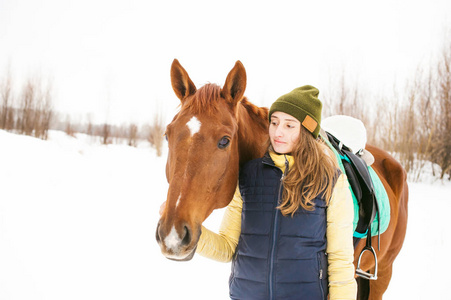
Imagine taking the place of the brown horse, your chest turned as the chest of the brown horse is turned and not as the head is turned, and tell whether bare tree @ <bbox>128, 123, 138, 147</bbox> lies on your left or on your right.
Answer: on your right

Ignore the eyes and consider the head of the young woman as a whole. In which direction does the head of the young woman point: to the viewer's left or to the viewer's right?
to the viewer's left

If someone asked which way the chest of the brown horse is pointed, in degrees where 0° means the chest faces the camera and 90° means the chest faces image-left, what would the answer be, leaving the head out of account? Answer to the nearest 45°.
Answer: approximately 45°
